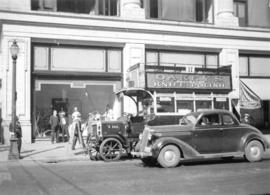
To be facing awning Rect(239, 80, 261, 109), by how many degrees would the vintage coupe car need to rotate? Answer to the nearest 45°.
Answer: approximately 135° to its right

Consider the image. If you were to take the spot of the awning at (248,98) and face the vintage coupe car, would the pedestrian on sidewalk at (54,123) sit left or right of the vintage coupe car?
right

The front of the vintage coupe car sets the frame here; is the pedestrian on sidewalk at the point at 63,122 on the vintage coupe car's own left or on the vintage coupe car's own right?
on the vintage coupe car's own right

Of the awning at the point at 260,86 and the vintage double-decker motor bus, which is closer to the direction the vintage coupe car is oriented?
the vintage double-decker motor bus
